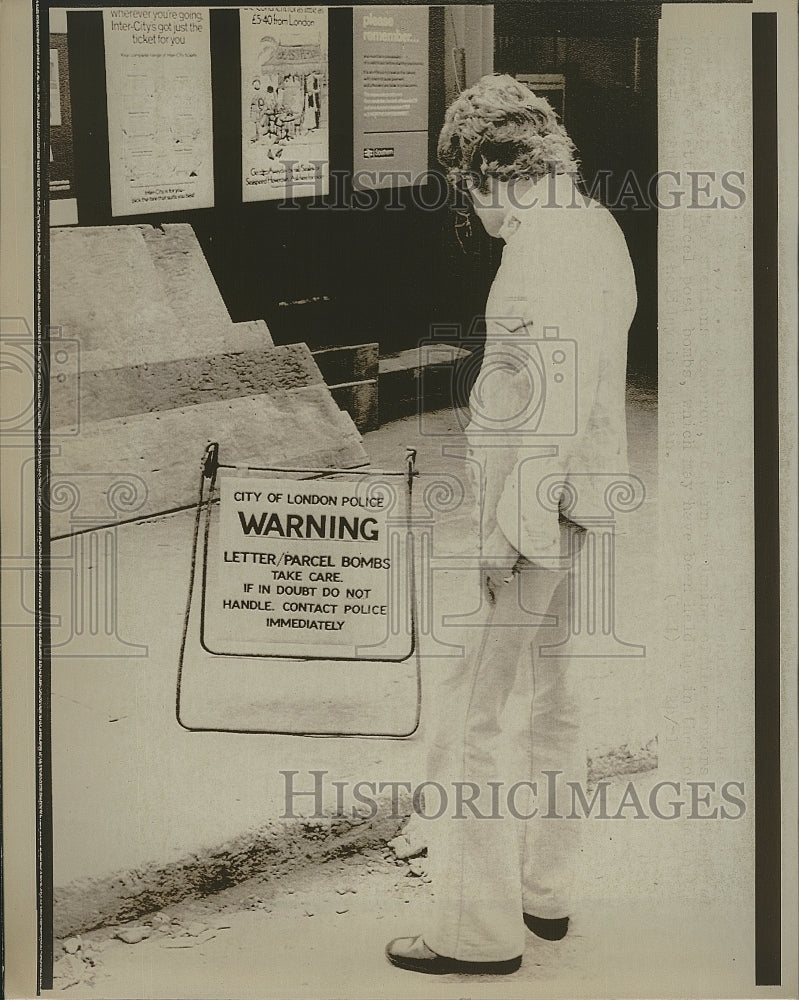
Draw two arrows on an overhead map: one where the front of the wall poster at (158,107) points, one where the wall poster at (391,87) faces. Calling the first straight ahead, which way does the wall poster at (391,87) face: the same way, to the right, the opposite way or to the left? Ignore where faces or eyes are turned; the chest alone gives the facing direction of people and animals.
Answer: the same way

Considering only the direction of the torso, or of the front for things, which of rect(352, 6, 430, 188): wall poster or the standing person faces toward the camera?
the wall poster

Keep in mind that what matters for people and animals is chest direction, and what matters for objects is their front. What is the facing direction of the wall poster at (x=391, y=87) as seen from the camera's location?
facing the viewer

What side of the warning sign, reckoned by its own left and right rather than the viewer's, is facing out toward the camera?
front

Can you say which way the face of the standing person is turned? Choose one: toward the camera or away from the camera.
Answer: away from the camera

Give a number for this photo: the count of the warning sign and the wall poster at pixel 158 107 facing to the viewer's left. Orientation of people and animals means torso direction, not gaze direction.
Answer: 0

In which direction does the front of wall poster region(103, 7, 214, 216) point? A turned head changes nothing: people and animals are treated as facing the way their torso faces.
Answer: toward the camera

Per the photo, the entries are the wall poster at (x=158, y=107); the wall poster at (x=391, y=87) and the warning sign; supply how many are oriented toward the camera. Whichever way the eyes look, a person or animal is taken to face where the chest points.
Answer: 3

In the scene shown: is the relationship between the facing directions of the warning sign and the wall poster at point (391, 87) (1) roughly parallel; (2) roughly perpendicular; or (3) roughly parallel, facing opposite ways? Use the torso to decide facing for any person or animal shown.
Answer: roughly parallel
